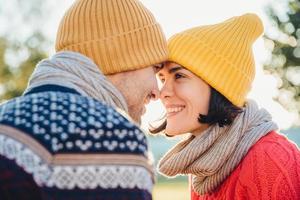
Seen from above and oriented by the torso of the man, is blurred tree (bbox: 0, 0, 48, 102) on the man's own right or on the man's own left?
on the man's own left

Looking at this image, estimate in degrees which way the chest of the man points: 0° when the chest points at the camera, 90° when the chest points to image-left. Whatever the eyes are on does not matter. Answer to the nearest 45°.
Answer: approximately 225°

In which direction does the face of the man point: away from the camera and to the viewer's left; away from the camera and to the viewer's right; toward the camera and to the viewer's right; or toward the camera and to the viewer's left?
away from the camera and to the viewer's right

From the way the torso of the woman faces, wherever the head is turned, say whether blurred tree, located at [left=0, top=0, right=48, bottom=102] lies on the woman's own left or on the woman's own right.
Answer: on the woman's own right
